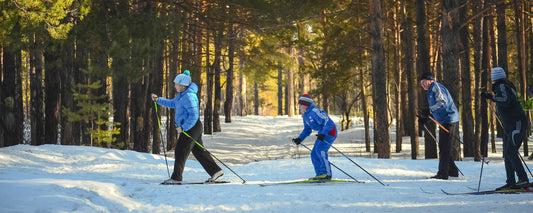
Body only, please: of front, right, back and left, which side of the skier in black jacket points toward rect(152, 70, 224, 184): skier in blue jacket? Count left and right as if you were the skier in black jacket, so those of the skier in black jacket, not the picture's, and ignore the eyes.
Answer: front

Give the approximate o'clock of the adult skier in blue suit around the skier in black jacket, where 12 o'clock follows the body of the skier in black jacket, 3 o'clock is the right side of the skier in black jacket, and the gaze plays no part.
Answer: The adult skier in blue suit is roughly at 12 o'clock from the skier in black jacket.

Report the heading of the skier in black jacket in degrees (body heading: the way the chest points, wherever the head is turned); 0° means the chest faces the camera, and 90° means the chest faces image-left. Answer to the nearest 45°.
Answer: approximately 90°

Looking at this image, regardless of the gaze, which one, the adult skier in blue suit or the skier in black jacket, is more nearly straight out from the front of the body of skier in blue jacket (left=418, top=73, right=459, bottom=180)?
the adult skier in blue suit

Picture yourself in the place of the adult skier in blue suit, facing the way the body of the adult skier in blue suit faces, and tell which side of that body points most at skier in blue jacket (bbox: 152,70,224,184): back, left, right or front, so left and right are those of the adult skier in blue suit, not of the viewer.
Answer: front

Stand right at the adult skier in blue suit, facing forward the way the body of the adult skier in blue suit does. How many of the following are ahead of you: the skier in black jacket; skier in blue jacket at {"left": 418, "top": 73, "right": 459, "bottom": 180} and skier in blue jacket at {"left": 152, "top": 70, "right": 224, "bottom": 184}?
1

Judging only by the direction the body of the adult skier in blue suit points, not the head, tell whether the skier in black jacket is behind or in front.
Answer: behind

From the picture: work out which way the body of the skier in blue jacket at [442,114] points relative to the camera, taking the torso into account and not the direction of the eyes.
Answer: to the viewer's left

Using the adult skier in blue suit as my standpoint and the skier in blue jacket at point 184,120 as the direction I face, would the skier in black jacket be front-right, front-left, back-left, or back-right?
back-left

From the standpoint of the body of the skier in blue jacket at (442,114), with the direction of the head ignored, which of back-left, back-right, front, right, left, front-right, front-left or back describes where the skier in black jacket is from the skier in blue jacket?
back-left

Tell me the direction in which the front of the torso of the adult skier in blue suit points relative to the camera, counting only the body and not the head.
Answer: to the viewer's left
